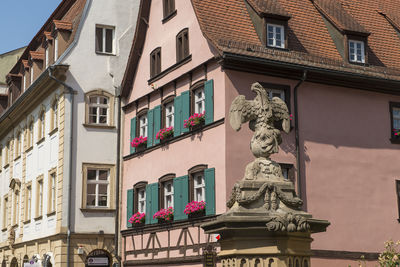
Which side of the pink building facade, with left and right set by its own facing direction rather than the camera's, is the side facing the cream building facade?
right

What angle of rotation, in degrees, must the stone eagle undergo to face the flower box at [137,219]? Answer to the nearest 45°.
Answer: approximately 180°

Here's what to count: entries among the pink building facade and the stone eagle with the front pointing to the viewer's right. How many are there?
0

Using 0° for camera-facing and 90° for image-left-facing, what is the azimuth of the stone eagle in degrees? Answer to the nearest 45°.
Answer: approximately 0°

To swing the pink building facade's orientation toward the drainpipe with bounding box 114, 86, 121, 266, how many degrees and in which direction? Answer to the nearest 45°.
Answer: approximately 90° to its right

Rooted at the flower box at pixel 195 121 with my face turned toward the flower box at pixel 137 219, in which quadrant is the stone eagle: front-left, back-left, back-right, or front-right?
back-left

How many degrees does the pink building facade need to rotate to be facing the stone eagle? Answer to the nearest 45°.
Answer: approximately 45° to its left

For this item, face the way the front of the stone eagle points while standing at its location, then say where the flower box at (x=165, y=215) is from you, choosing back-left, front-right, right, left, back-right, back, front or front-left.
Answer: back

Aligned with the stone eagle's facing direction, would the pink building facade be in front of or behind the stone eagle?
behind

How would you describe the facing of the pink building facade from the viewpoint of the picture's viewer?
facing the viewer and to the left of the viewer

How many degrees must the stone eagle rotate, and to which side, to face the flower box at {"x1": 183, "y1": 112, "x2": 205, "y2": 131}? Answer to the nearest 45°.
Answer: approximately 180°

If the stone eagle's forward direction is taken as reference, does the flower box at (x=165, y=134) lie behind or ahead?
behind
